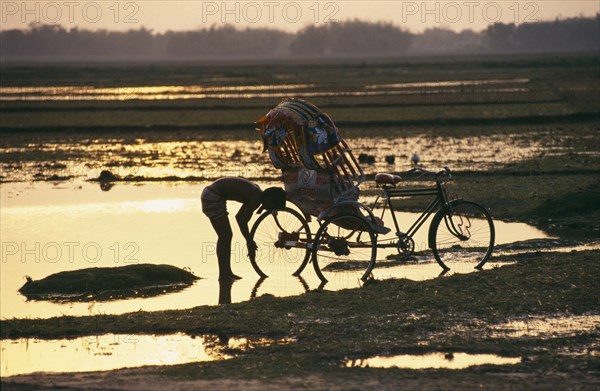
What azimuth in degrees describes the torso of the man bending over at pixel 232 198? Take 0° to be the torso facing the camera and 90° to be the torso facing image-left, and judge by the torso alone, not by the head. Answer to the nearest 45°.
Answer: approximately 270°

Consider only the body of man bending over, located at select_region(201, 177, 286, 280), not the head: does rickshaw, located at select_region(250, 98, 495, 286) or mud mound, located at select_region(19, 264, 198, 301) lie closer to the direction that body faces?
the rickshaw

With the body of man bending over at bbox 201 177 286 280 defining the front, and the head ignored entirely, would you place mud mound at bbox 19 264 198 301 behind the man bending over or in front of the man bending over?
behind

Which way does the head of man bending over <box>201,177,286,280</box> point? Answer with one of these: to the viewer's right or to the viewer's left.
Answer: to the viewer's right

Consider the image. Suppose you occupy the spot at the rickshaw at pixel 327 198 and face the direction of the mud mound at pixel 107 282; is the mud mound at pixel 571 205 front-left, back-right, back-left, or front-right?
back-right

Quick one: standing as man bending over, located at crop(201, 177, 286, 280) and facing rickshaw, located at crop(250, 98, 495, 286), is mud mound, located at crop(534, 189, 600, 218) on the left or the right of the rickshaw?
left

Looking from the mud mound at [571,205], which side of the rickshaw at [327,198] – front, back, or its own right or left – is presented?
front

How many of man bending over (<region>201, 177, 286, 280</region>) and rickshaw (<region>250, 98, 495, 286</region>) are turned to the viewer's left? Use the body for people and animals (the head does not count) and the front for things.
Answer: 0

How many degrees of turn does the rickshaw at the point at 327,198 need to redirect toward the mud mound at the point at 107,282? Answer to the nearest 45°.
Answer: approximately 135° to its left

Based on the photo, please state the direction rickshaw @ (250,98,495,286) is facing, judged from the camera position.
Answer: facing away from the viewer and to the right of the viewer

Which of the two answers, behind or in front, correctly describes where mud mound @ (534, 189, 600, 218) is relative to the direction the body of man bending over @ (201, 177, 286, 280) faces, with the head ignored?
in front

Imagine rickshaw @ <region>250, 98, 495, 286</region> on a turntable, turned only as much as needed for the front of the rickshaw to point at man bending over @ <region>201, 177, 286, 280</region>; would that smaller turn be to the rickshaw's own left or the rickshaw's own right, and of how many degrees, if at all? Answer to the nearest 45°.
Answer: approximately 135° to the rickshaw's own left
